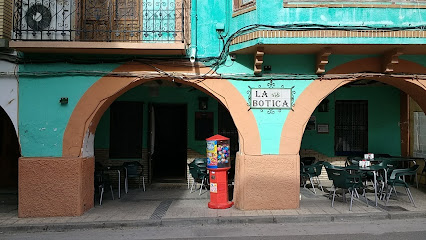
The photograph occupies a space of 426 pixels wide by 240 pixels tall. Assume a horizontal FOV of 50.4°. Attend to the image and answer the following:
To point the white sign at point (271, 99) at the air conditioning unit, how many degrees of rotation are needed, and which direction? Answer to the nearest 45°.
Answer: approximately 90° to its right

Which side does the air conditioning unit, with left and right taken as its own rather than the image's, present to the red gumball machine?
left

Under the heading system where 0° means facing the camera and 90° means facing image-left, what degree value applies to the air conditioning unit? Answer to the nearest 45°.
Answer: approximately 0°

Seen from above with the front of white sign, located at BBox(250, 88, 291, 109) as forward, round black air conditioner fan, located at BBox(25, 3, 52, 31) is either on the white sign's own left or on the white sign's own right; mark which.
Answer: on the white sign's own right

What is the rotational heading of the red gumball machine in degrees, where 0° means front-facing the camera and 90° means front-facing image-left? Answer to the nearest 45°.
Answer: approximately 45°

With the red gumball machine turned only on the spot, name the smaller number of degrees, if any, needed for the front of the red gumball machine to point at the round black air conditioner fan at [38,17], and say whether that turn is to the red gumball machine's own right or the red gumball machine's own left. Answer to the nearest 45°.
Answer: approximately 45° to the red gumball machine's own right

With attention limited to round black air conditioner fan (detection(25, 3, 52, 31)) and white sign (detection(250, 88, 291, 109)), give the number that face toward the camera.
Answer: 2

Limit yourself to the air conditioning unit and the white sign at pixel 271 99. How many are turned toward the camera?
2
